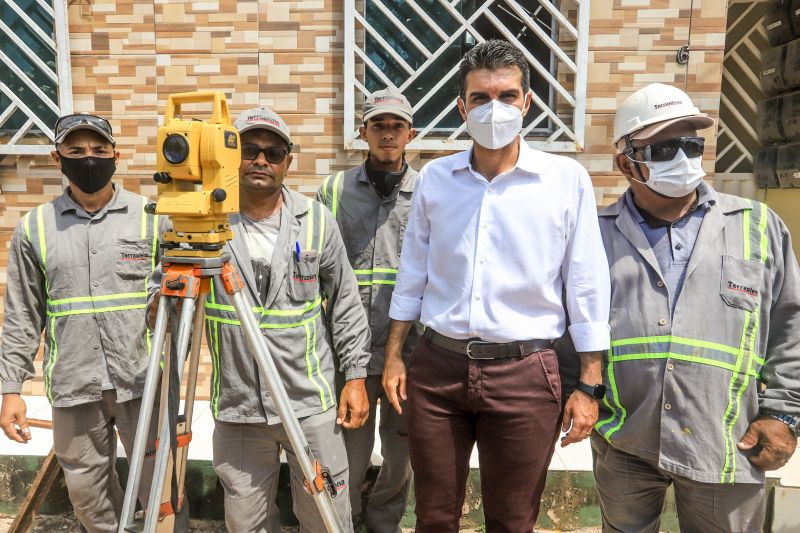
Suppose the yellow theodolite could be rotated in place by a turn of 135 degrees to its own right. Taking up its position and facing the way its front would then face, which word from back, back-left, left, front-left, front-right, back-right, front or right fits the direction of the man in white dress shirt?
right

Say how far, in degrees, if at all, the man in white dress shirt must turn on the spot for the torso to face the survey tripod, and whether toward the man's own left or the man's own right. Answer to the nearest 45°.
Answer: approximately 90° to the man's own right

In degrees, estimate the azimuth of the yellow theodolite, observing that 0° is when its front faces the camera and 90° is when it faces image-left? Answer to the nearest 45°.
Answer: approximately 45°
